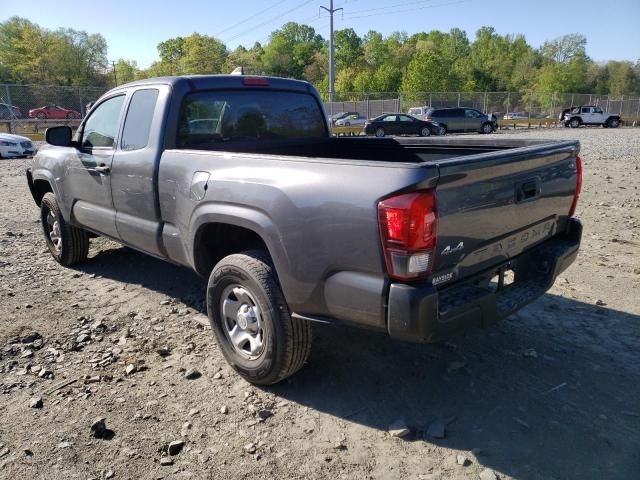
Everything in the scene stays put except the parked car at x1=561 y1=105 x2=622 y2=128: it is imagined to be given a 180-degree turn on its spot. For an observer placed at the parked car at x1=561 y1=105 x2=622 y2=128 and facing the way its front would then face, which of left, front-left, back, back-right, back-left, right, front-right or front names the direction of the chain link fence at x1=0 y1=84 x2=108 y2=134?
front-left

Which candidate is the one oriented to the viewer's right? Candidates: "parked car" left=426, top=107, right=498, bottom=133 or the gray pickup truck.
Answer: the parked car

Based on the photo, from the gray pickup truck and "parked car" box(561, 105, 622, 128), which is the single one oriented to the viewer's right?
the parked car

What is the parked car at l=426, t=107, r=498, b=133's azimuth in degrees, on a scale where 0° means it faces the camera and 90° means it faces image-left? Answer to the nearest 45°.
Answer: approximately 270°

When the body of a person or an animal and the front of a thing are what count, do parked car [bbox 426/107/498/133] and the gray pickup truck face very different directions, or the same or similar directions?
very different directions

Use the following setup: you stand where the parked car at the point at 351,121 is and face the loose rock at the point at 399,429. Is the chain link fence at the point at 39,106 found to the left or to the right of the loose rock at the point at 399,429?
right

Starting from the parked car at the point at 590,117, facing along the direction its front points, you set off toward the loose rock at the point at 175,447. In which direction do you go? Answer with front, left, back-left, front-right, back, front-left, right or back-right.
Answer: right

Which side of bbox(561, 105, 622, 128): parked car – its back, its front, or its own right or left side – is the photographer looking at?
right

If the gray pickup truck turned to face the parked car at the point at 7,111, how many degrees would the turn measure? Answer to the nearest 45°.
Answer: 0° — it already faces it
